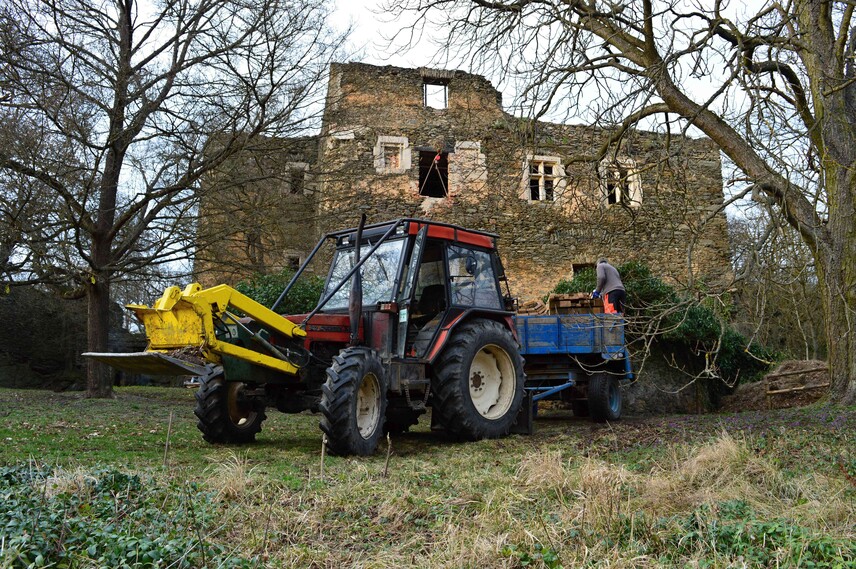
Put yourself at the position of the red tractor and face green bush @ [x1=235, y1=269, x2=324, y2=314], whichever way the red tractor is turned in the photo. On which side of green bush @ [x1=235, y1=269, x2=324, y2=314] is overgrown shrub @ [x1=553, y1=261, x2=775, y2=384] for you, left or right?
right

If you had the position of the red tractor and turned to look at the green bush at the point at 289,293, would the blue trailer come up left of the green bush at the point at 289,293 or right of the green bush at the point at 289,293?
right

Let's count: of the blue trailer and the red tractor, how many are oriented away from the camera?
0

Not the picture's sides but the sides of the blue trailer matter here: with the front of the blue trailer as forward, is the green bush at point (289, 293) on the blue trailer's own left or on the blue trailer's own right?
on the blue trailer's own right

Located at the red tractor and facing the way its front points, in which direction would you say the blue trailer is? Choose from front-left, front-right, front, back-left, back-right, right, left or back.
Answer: back

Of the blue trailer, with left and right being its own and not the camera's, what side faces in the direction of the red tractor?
front

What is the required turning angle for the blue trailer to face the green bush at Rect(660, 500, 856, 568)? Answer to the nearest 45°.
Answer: approximately 45° to its left

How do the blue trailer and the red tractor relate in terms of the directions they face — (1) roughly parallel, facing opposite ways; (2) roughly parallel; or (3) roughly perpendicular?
roughly parallel

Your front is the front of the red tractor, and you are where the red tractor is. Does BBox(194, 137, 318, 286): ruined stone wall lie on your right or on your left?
on your right

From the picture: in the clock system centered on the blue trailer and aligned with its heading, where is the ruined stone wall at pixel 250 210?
The ruined stone wall is roughly at 2 o'clock from the blue trailer.

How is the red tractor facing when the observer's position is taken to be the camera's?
facing the viewer and to the left of the viewer
